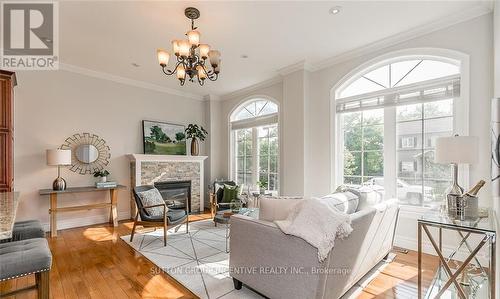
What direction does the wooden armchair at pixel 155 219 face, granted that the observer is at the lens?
facing the viewer and to the right of the viewer

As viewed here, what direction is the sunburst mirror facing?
toward the camera

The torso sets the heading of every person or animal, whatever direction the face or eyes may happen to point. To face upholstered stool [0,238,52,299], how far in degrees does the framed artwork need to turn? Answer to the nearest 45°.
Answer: approximately 45° to its right

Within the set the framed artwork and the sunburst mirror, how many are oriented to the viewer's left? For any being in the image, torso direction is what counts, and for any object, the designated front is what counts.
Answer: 0

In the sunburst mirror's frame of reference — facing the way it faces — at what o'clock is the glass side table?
The glass side table is roughly at 11 o'clock from the sunburst mirror.

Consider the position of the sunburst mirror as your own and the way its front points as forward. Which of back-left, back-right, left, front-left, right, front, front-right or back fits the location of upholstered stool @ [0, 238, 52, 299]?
front

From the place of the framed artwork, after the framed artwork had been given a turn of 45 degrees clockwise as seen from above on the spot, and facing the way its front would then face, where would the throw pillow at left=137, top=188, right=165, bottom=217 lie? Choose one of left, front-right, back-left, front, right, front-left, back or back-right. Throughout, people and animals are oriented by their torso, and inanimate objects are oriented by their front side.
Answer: front

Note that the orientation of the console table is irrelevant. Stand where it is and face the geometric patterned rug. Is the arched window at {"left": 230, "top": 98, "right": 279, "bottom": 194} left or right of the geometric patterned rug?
left

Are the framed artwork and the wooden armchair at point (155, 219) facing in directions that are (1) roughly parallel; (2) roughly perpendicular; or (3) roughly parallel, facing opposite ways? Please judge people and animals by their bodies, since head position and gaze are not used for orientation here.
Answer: roughly parallel

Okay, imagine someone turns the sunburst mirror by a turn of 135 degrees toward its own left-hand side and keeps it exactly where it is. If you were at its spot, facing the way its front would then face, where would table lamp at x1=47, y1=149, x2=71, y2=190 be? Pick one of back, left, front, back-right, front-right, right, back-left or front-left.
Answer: back

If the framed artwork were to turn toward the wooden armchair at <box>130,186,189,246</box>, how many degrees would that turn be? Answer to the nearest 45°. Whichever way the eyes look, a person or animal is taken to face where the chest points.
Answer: approximately 45° to its right

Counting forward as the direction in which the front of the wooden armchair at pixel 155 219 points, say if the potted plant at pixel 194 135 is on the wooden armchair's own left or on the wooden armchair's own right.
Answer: on the wooden armchair's own left

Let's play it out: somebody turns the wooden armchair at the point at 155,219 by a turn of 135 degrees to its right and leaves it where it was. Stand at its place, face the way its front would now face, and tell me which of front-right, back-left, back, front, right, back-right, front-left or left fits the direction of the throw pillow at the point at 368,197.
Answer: back-left

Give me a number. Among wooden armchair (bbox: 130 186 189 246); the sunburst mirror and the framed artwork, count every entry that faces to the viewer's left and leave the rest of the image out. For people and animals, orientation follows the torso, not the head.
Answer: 0
